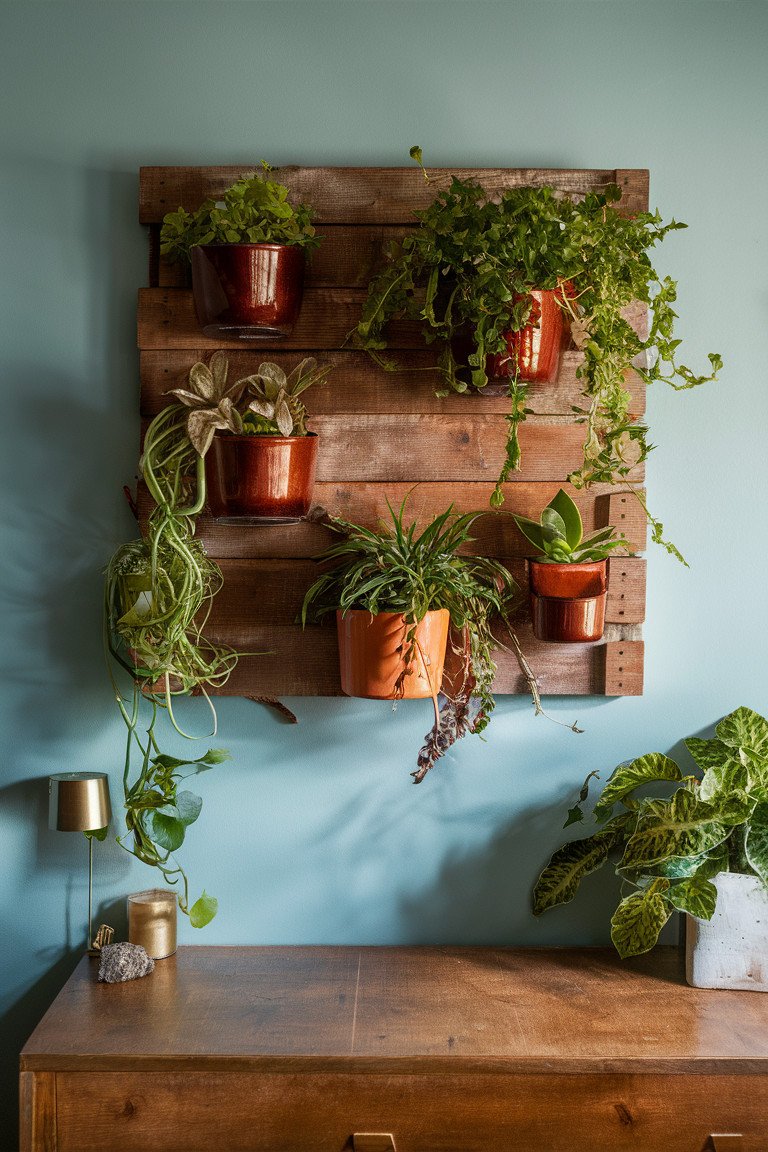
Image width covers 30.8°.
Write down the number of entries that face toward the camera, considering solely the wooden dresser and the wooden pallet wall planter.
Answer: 2

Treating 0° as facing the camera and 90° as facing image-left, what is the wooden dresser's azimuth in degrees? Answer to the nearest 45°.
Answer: approximately 0°

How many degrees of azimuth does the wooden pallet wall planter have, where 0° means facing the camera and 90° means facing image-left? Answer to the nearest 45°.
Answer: approximately 0°
